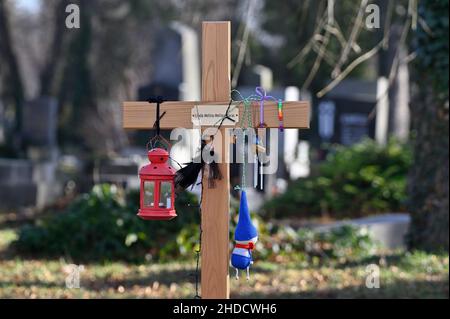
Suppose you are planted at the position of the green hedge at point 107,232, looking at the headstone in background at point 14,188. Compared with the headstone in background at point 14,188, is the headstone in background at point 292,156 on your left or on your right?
right

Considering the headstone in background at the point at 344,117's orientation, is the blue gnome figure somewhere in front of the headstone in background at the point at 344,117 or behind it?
in front

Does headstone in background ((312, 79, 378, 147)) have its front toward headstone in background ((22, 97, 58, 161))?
no

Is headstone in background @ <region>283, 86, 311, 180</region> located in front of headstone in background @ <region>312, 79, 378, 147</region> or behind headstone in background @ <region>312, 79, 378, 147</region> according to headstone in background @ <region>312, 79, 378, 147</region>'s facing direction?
in front

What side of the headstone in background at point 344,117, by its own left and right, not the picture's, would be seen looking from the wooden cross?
front

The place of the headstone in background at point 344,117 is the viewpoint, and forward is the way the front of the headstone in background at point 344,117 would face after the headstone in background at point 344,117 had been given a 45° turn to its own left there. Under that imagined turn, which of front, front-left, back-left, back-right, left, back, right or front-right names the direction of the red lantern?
front-right

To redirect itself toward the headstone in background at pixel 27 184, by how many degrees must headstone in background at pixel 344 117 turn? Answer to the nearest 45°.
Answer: approximately 45° to its right

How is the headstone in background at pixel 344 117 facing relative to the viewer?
toward the camera

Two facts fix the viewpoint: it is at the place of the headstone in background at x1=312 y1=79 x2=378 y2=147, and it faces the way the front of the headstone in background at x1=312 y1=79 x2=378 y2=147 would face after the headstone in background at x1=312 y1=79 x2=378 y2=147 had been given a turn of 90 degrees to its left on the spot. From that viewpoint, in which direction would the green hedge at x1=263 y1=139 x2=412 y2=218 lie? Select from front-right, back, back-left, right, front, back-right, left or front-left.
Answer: right

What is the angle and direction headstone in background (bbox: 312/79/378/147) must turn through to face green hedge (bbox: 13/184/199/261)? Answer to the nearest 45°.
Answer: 0° — it already faces it

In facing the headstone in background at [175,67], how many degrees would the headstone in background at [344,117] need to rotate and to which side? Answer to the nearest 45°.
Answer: approximately 45° to its right

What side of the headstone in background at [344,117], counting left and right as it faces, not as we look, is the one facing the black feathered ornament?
front

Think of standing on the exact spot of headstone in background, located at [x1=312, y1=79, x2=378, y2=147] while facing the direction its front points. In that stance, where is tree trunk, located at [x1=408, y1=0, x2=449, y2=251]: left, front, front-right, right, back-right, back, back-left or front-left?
front

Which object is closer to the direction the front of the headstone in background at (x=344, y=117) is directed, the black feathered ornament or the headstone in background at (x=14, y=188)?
the black feathered ornament
